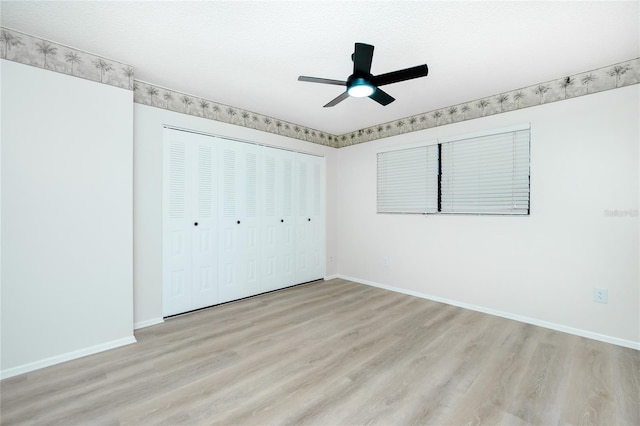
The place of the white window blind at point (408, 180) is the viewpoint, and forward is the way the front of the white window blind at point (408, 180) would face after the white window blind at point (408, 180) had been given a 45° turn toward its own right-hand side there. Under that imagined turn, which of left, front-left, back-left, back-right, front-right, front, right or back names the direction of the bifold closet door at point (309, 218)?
front

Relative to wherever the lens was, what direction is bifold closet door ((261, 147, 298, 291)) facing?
facing the viewer and to the right of the viewer

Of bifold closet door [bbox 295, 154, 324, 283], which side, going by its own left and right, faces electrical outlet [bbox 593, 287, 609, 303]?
front

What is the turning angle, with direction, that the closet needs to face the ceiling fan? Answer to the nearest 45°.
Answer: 0° — it already faces it

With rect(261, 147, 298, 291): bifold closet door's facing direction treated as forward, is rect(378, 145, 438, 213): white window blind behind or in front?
in front

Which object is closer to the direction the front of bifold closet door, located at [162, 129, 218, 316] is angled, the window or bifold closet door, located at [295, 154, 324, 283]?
the window

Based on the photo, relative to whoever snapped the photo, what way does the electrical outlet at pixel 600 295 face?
facing the viewer

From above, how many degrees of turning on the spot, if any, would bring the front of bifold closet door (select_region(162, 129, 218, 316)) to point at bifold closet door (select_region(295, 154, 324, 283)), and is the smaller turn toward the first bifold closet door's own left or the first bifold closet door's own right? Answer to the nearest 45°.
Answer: approximately 45° to the first bifold closet door's own left

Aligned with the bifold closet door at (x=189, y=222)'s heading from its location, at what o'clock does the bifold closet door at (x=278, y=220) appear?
the bifold closet door at (x=278, y=220) is roughly at 10 o'clock from the bifold closet door at (x=189, y=222).

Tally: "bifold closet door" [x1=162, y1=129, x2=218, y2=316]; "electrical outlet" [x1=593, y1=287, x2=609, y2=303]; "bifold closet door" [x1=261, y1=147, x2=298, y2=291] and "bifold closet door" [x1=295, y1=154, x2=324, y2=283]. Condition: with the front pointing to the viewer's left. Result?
0

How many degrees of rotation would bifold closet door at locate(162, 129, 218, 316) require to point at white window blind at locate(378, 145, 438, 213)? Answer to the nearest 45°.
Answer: approximately 45° to its left

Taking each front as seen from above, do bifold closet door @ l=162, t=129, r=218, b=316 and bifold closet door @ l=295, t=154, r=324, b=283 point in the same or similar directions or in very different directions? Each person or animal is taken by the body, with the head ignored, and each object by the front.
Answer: same or similar directions

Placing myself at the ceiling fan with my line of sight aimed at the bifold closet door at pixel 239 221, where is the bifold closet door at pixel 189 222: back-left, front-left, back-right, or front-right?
front-left

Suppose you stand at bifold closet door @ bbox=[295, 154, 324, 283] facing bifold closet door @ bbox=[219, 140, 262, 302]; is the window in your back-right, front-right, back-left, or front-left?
back-left

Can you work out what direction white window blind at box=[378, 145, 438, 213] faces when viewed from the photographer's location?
facing the viewer and to the left of the viewer
